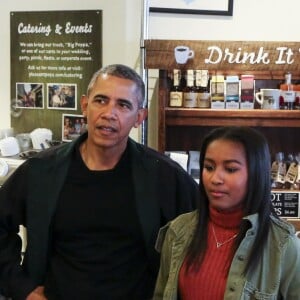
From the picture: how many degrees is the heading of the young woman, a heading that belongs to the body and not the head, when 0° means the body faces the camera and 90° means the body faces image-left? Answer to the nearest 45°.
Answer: approximately 45°

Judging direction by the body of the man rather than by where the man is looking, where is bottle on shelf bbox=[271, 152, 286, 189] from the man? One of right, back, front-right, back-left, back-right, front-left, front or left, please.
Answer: back-left

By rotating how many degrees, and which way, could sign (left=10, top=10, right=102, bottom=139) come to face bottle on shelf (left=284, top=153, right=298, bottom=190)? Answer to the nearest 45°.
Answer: approximately 45° to its left

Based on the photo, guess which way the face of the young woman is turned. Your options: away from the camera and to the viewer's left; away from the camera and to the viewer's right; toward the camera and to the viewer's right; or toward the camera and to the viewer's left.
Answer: toward the camera and to the viewer's left

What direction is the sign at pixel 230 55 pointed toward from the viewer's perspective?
toward the camera

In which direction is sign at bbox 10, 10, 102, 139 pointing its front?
toward the camera

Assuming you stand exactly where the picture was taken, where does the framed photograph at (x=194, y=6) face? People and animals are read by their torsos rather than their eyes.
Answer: facing the viewer
